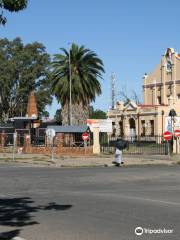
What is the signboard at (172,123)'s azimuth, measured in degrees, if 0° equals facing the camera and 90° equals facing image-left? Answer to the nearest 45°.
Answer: approximately 0°
